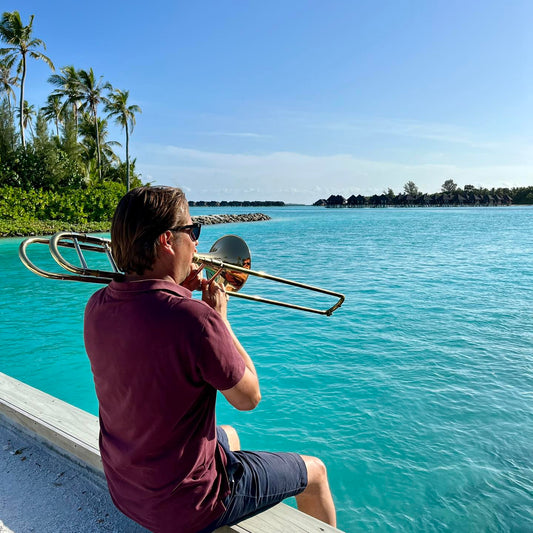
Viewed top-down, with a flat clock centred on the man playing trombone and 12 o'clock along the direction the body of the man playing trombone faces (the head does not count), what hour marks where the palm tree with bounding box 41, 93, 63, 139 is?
The palm tree is roughly at 10 o'clock from the man playing trombone.

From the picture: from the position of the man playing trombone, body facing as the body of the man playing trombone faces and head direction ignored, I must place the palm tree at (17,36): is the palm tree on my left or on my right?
on my left

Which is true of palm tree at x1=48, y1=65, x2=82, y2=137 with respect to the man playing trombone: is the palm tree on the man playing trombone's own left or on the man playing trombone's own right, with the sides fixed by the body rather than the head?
on the man playing trombone's own left

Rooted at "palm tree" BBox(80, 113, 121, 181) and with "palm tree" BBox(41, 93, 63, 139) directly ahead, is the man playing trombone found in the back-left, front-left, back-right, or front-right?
back-left

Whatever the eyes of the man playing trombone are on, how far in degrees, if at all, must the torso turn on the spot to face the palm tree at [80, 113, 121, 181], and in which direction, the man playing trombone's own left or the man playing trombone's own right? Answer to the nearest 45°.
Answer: approximately 45° to the man playing trombone's own left

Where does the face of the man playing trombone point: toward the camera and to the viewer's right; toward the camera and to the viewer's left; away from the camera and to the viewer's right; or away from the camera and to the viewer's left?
away from the camera and to the viewer's right

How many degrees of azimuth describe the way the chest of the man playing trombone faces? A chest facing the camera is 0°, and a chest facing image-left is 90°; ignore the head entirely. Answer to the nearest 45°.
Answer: approximately 225°
